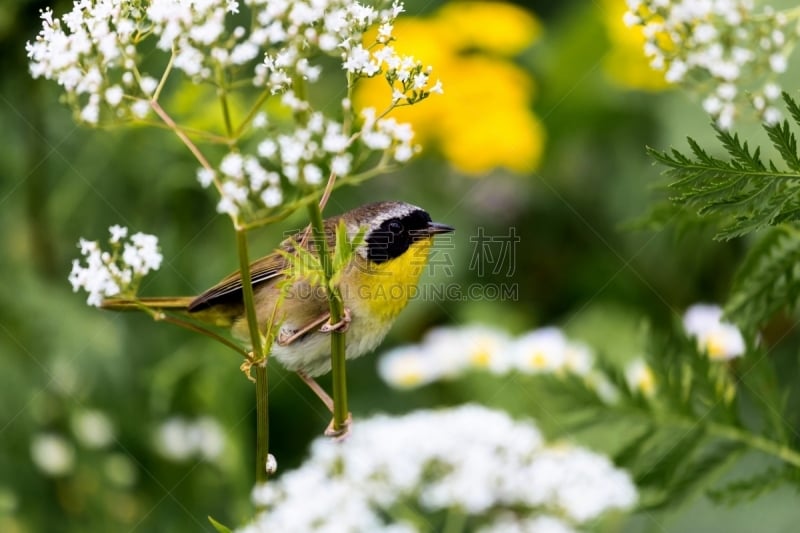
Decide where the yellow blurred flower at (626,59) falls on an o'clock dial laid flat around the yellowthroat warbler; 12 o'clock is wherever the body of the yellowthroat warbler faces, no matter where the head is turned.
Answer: The yellow blurred flower is roughly at 10 o'clock from the yellowthroat warbler.

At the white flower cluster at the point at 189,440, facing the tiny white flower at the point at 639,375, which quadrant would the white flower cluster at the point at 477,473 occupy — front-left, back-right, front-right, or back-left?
front-right

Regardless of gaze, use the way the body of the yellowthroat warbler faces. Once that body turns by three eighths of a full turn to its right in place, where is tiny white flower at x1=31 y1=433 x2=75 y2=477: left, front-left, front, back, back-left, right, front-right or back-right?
right

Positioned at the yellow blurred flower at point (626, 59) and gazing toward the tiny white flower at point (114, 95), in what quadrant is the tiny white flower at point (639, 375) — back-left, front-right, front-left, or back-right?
front-left

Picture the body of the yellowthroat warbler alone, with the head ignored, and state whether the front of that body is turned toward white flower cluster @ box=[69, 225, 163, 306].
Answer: no

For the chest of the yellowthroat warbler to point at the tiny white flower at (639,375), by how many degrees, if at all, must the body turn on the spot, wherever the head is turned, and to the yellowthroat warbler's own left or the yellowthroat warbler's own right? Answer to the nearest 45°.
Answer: approximately 45° to the yellowthroat warbler's own left

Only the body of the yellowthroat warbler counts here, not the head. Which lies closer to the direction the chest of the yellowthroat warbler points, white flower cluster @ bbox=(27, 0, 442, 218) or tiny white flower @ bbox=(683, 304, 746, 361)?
the tiny white flower

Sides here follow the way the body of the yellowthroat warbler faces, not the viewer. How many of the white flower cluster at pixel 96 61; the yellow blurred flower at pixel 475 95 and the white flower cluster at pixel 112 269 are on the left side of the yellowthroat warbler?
1

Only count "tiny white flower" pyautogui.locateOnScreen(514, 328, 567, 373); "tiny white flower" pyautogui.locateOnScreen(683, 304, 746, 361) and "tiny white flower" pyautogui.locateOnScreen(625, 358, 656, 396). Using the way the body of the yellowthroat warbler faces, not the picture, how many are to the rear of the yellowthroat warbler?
0

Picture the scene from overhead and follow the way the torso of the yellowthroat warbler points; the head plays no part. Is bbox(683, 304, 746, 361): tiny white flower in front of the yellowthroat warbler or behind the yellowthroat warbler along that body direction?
in front

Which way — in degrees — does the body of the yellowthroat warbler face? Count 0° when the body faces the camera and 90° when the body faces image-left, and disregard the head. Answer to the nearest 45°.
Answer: approximately 270°

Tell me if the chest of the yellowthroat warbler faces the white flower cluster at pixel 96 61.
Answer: no
